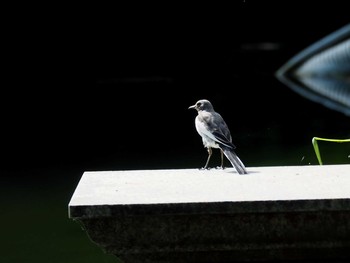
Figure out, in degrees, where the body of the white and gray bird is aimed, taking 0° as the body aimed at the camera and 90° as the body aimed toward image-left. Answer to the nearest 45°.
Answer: approximately 90°
